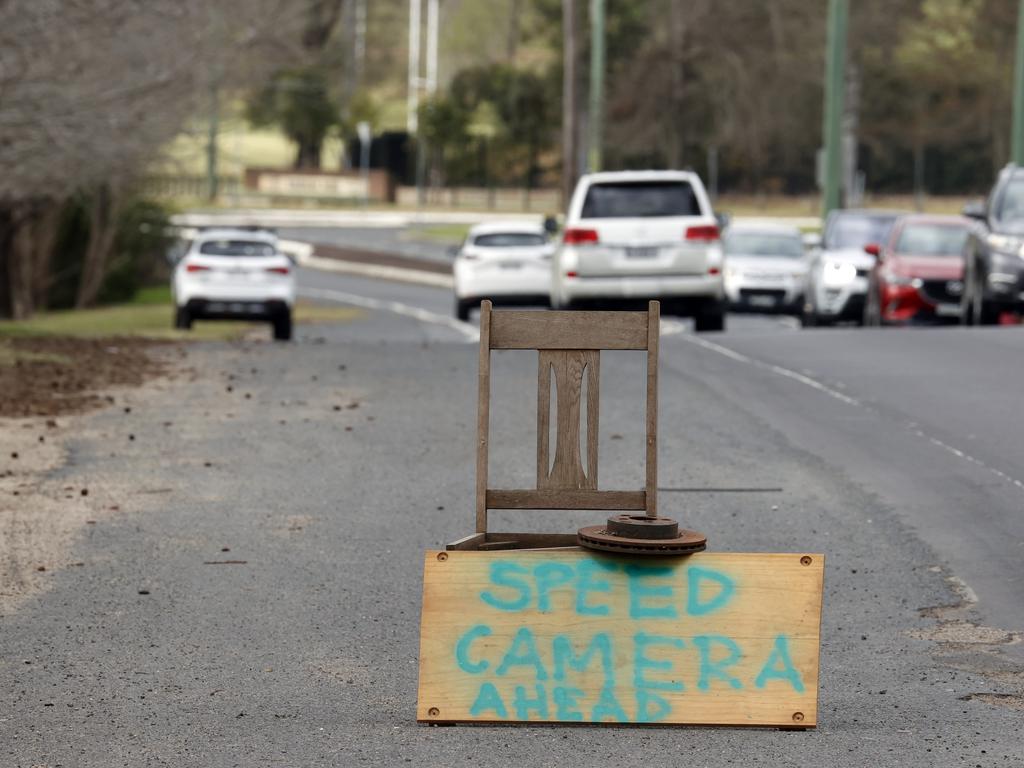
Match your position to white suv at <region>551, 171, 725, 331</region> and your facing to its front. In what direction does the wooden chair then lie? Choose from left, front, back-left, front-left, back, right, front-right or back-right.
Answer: back

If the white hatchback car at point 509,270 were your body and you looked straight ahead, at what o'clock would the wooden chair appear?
The wooden chair is roughly at 6 o'clock from the white hatchback car.

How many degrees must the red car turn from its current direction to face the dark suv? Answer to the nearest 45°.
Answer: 0° — it already faces it

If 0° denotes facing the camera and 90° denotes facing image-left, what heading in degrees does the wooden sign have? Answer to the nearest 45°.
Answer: approximately 0°

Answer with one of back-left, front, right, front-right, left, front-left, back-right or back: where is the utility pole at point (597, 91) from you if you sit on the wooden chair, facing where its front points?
back

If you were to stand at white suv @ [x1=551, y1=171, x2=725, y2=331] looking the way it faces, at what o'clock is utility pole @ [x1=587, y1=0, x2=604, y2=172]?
The utility pole is roughly at 12 o'clock from the white suv.

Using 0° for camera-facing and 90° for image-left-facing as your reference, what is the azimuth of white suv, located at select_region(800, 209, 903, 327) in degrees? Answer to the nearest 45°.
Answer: approximately 45°

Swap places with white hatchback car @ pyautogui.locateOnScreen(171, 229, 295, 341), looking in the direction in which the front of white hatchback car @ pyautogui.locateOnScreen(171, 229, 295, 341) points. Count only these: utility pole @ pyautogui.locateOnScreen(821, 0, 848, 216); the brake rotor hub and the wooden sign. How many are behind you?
2

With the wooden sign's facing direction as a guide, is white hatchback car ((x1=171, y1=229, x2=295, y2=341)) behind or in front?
behind

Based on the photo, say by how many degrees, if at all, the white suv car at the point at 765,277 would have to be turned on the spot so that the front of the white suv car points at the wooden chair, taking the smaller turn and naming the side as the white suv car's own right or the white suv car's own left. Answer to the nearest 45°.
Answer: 0° — it already faces it

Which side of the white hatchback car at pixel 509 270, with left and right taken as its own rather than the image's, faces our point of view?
back

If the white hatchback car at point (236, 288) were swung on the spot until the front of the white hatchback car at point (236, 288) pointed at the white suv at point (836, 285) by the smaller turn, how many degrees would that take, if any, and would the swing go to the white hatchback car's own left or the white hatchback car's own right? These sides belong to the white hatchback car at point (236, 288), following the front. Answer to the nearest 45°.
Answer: approximately 90° to the white hatchback car's own right

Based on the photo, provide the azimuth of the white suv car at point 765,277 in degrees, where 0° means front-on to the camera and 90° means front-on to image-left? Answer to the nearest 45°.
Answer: approximately 0°

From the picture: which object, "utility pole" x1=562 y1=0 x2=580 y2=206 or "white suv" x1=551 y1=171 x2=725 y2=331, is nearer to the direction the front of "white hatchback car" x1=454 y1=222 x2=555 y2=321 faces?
the utility pole

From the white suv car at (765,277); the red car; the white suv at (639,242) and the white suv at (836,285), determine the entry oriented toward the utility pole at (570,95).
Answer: the white suv at (639,242)

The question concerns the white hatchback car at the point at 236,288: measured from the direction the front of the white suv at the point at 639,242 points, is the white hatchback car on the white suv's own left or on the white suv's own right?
on the white suv's own left

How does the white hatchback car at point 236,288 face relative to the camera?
away from the camera

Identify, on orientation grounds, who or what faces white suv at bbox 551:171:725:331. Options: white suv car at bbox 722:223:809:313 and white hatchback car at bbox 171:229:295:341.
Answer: white suv car at bbox 722:223:809:313

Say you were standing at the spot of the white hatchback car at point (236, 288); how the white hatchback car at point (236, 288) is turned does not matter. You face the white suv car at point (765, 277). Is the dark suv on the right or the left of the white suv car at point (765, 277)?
right
